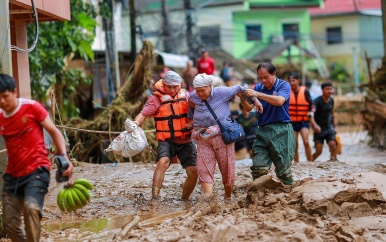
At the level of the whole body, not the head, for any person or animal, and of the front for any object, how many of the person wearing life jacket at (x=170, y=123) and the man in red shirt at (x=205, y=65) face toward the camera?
2

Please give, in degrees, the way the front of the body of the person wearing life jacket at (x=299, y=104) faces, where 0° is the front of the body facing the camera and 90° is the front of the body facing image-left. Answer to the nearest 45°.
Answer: approximately 45°

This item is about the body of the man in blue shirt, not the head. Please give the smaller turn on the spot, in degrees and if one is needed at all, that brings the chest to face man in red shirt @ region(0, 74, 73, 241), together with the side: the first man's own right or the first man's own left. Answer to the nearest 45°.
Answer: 0° — they already face them

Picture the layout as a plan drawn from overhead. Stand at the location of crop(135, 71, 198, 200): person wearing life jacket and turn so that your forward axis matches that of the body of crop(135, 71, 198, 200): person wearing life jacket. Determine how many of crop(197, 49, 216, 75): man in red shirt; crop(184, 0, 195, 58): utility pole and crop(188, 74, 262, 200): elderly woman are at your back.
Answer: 2

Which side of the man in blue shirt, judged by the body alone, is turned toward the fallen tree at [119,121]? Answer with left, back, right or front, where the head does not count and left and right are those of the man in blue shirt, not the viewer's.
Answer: right

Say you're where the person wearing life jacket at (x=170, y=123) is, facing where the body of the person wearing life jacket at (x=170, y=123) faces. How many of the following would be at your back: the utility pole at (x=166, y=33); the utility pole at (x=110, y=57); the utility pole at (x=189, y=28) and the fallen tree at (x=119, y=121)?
4

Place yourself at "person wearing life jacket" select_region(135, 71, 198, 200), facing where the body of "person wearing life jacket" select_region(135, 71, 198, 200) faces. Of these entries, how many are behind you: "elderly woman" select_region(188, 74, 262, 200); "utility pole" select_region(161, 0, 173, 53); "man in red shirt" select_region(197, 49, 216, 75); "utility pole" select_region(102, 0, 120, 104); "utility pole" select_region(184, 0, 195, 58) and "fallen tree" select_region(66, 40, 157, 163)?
5

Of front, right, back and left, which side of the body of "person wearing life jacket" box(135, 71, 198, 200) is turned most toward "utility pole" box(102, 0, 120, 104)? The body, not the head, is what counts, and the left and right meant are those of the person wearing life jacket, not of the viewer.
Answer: back

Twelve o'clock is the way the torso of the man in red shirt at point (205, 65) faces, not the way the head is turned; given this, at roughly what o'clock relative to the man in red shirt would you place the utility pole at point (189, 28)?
The utility pole is roughly at 6 o'clock from the man in red shirt.

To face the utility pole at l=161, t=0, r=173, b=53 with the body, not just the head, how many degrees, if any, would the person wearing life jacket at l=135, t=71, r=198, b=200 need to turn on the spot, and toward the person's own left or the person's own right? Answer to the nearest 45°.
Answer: approximately 180°
